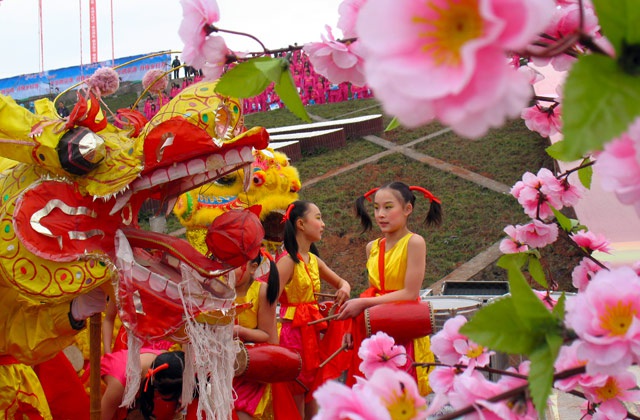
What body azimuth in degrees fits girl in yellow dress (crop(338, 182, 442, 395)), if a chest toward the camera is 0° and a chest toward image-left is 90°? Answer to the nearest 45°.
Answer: approximately 45°

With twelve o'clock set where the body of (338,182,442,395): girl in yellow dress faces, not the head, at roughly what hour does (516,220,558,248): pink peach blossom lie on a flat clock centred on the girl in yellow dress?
The pink peach blossom is roughly at 10 o'clock from the girl in yellow dress.

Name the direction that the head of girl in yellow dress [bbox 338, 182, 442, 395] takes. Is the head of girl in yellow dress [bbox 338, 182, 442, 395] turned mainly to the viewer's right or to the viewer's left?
to the viewer's left

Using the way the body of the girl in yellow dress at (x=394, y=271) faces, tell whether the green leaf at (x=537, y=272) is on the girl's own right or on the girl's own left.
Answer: on the girl's own left

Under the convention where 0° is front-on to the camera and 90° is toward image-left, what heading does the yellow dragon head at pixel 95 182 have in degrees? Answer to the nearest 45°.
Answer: approximately 270°

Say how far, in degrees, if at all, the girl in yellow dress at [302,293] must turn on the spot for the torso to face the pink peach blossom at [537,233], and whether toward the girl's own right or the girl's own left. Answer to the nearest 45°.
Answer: approximately 45° to the girl's own right

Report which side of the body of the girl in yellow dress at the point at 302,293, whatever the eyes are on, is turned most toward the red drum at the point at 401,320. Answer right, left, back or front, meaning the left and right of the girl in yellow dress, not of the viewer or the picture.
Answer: front

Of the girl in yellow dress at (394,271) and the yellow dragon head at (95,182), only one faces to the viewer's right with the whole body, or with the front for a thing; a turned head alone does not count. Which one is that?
the yellow dragon head

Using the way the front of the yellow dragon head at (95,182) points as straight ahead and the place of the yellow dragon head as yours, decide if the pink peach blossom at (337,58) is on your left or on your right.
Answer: on your right

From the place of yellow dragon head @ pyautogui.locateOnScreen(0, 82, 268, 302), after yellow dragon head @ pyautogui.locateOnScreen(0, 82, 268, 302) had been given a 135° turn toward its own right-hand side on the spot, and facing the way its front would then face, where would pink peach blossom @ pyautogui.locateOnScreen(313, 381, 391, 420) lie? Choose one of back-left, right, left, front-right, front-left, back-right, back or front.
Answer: front-left

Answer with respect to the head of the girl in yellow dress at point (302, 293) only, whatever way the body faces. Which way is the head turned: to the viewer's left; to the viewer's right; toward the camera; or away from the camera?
to the viewer's right

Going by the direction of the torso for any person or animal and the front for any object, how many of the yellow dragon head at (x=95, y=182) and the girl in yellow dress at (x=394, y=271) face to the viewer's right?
1

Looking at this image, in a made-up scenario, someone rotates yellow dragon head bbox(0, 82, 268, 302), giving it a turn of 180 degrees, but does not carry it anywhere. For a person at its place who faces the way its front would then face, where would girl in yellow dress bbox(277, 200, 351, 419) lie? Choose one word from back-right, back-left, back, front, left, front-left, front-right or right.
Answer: back-right

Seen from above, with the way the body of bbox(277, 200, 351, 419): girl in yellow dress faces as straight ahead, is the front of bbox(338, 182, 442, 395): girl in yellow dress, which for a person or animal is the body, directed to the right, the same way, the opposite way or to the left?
to the right

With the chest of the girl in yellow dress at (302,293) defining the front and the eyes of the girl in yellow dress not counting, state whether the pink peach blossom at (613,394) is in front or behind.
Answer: in front

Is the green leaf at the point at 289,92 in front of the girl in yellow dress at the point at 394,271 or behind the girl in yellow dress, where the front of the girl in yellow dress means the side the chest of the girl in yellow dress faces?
in front
